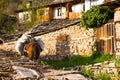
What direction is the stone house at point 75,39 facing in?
toward the camera

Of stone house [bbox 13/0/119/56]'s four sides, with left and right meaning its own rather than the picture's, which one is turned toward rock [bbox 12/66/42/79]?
front

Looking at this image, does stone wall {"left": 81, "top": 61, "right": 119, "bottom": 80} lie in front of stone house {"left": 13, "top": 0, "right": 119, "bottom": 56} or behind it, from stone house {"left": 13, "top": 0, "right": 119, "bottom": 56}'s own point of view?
in front

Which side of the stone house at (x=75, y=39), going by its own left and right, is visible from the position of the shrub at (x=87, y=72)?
front
